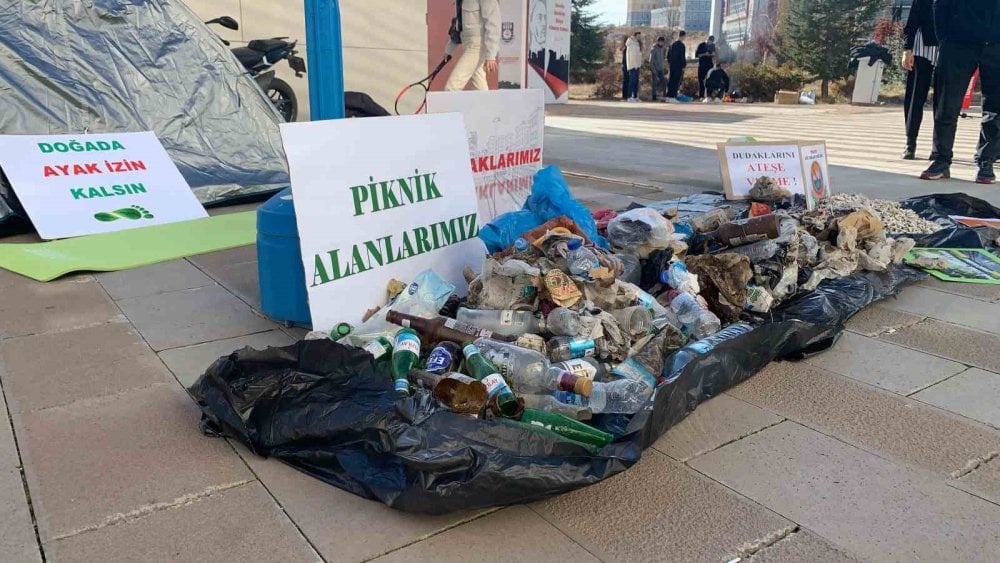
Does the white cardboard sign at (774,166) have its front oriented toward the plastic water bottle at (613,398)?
yes

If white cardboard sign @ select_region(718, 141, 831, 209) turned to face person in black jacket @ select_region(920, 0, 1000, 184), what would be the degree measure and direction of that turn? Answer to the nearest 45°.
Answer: approximately 135° to its left

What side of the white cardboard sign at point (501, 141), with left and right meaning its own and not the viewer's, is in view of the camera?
front

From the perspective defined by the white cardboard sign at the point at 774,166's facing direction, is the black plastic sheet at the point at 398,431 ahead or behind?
ahead

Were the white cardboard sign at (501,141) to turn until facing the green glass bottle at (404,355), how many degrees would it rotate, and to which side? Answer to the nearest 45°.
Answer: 0° — it already faces it

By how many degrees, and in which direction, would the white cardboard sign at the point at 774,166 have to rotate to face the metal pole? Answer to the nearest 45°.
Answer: approximately 45° to its right

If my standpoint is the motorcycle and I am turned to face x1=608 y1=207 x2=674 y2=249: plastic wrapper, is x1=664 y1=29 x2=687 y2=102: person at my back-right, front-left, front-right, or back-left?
back-left

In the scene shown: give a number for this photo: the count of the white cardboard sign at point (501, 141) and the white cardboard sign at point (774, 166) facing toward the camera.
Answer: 2

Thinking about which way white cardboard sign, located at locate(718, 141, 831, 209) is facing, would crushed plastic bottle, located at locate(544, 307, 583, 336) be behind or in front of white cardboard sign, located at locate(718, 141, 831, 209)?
in front

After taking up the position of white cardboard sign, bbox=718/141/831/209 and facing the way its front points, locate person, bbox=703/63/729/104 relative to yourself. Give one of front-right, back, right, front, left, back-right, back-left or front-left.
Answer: back

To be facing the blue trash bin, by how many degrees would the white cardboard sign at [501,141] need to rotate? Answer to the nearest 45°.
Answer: approximately 45° to its right

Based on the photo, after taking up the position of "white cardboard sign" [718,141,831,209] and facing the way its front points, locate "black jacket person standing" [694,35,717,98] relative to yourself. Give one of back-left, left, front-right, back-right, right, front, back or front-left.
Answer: back

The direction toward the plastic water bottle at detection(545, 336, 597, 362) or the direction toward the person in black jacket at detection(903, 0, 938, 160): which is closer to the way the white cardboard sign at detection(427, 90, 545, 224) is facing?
the plastic water bottle

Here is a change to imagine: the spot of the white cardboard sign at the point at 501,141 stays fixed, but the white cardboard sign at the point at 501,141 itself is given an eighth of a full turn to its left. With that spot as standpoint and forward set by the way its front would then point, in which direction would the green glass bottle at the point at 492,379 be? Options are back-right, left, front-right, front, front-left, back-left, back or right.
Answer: front-right

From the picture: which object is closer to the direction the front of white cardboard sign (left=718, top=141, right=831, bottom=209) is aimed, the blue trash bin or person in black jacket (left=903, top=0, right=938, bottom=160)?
the blue trash bin

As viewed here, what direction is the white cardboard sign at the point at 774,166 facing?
toward the camera
